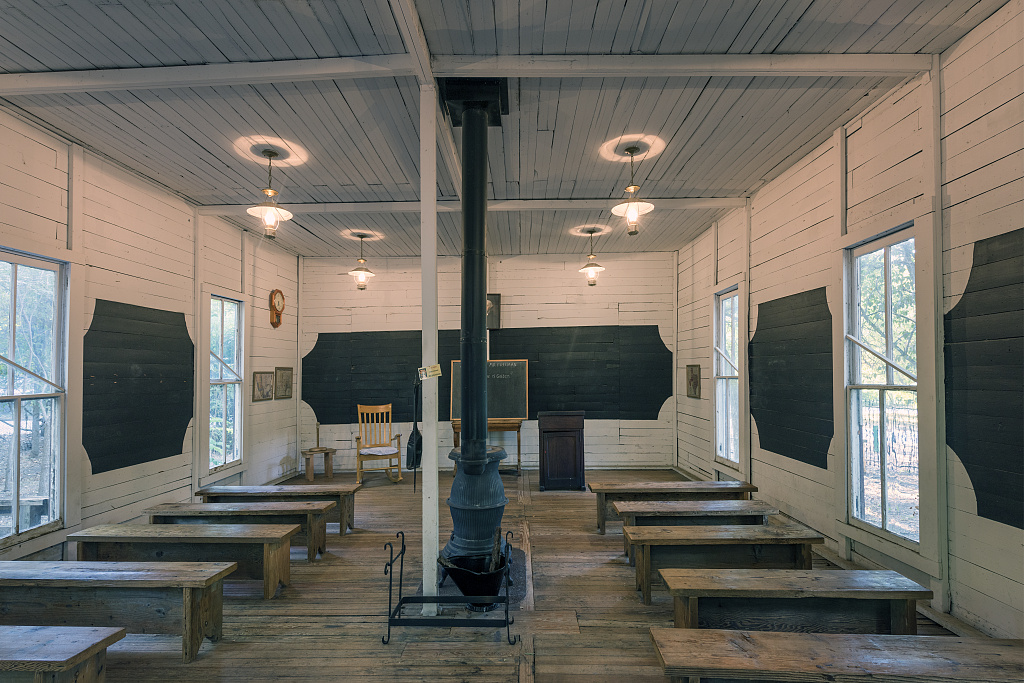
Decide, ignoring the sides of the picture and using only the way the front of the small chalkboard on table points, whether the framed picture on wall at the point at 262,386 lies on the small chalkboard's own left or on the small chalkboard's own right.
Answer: on the small chalkboard's own right

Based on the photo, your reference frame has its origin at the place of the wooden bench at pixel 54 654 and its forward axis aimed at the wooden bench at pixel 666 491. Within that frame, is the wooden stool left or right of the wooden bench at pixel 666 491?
left

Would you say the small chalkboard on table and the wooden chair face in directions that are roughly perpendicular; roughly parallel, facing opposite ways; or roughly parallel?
roughly parallel

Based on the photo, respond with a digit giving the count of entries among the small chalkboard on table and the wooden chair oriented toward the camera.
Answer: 2

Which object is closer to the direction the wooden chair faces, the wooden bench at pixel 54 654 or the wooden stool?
the wooden bench

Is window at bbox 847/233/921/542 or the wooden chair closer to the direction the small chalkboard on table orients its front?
the window

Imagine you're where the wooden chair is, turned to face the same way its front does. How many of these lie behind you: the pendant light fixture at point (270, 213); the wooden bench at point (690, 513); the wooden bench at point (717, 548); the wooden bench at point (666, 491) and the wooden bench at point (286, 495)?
0

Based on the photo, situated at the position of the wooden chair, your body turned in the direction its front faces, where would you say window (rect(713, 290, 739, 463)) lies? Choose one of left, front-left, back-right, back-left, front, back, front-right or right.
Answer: front-left

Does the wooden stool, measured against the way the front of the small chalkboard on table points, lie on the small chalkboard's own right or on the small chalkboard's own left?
on the small chalkboard's own right

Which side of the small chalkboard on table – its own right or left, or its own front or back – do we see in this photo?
front

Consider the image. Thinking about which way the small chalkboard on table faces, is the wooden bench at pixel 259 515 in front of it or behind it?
in front

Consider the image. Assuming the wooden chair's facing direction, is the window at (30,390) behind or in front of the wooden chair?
in front

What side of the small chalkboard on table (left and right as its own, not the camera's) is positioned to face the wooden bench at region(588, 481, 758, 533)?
front

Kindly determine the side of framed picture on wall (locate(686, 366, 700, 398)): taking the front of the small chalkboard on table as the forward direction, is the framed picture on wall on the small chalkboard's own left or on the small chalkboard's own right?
on the small chalkboard's own left

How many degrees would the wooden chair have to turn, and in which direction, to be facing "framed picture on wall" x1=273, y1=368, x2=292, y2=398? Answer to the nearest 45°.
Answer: approximately 90° to its right
